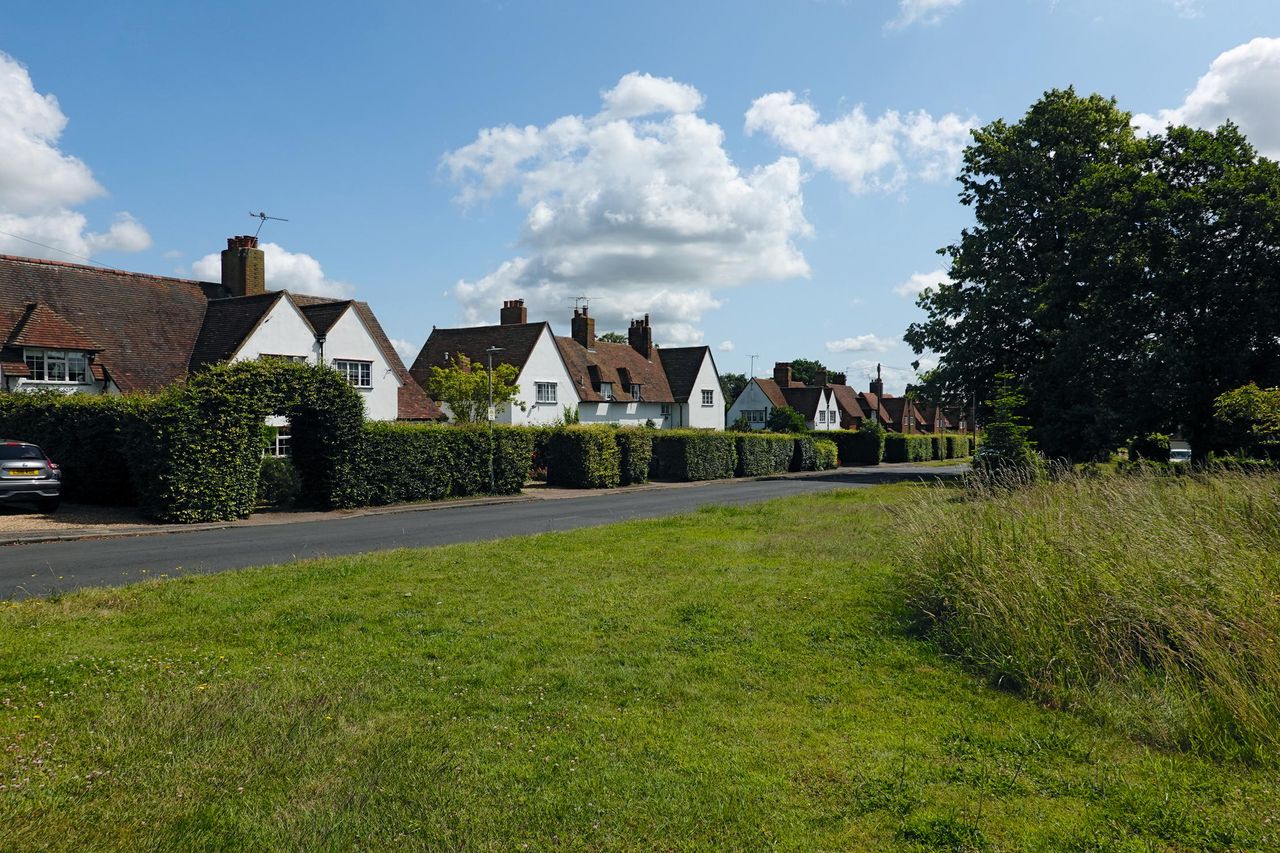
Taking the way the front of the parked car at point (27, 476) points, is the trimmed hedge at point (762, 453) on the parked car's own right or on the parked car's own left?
on the parked car's own right

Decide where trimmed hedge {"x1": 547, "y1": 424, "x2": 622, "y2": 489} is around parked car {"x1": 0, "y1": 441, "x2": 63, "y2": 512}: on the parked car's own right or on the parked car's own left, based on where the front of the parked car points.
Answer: on the parked car's own right

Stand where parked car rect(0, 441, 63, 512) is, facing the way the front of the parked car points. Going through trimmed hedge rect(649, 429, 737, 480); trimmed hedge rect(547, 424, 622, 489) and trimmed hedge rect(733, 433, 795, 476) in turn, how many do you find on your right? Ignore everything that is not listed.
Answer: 3

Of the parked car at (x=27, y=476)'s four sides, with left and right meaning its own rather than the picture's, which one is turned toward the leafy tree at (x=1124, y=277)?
right

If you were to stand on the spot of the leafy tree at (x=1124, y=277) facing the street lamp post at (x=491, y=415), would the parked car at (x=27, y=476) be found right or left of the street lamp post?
left

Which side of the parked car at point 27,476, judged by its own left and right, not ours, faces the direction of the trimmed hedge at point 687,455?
right

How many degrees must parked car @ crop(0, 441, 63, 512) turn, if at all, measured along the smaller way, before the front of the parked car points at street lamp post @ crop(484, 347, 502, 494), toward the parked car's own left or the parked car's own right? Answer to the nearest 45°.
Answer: approximately 45° to the parked car's own right

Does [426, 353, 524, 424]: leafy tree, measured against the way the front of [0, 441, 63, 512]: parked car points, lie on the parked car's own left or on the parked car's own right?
on the parked car's own right

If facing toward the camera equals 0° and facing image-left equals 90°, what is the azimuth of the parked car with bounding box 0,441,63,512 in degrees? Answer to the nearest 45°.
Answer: approximately 180°
